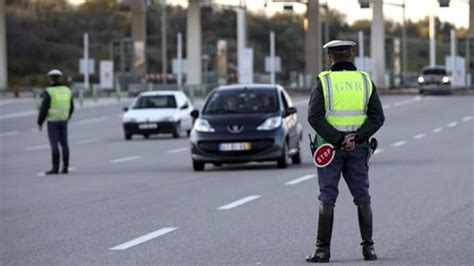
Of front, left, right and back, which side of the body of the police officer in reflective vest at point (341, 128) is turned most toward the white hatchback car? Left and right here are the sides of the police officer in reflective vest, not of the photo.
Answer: front

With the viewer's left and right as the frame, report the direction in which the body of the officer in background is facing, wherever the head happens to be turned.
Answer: facing away from the viewer and to the left of the viewer

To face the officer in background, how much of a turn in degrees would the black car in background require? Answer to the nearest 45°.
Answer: approximately 90° to its right

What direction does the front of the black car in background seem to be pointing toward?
toward the camera

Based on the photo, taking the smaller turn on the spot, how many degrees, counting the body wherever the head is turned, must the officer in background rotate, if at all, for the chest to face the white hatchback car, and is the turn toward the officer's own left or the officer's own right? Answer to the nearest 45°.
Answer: approximately 45° to the officer's own right

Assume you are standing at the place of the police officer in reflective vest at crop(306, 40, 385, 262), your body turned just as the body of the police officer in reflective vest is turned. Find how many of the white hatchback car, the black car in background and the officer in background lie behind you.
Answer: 0

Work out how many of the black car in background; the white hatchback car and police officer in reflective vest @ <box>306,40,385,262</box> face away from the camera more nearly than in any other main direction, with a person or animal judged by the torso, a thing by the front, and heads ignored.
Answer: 1

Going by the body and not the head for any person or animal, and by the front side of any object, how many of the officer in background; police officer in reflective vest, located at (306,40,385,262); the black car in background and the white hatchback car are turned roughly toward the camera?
2

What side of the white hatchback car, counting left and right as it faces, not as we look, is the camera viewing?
front

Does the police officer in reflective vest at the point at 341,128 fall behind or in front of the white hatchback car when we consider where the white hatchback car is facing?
in front

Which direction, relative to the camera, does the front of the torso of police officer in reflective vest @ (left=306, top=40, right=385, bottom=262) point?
away from the camera

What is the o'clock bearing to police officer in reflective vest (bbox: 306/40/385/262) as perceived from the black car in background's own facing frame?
The police officer in reflective vest is roughly at 12 o'clock from the black car in background.

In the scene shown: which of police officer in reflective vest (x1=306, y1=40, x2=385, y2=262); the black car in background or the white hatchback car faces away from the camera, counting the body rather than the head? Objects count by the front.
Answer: the police officer in reflective vest
